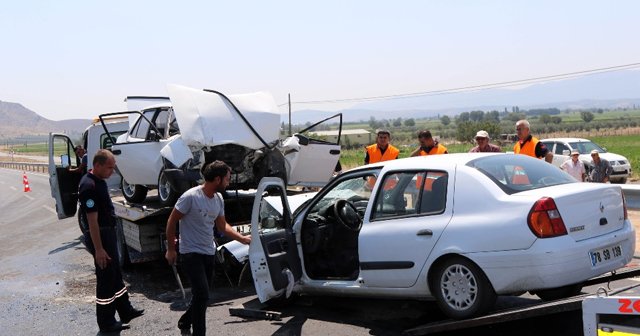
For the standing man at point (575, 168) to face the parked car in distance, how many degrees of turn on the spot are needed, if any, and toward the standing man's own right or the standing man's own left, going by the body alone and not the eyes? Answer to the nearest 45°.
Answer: approximately 180°

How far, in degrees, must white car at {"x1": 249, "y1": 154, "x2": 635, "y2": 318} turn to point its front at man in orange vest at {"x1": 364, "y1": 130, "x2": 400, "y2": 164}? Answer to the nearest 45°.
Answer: approximately 45° to its right

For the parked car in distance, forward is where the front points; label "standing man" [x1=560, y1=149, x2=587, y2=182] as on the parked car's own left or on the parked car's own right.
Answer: on the parked car's own right

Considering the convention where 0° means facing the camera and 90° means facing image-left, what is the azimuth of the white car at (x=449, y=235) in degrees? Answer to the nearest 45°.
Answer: approximately 135°

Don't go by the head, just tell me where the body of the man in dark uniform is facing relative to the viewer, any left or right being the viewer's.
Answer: facing to the right of the viewer

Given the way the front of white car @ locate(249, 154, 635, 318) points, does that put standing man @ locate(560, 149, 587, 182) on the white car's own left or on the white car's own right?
on the white car's own right

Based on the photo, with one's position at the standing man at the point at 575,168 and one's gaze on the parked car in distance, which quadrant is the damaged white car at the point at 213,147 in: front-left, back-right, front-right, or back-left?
back-left

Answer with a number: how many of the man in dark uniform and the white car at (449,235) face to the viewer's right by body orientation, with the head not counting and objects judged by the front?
1

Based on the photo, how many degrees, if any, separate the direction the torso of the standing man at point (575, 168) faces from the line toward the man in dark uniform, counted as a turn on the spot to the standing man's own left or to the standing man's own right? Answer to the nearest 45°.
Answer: approximately 45° to the standing man's own right
